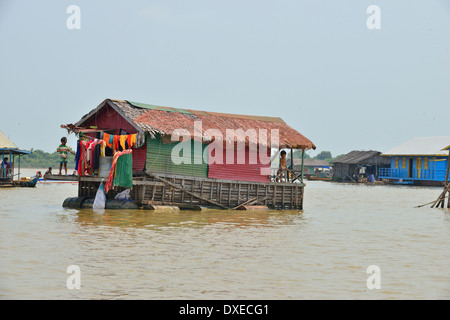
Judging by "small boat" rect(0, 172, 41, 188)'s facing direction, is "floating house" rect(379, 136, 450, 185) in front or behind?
in front

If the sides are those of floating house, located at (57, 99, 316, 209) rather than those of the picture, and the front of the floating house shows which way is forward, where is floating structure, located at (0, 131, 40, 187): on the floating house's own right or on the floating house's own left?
on the floating house's own right

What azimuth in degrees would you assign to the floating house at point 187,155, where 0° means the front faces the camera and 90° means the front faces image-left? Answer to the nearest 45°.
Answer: approximately 45°

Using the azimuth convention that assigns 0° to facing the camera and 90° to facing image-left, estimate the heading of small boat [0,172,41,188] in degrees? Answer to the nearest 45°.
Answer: approximately 270°

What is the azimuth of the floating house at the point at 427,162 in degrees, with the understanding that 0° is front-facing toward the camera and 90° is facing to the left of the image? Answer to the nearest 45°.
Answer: approximately 0°

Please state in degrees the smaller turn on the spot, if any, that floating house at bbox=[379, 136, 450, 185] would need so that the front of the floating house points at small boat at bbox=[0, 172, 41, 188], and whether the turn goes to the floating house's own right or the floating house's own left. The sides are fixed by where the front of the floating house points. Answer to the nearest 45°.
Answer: approximately 45° to the floating house's own right

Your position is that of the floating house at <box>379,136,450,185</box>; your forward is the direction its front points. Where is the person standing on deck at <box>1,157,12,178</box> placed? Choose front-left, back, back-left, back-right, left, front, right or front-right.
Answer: front-right

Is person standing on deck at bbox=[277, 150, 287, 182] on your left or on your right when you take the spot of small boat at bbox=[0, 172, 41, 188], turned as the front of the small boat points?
on your right

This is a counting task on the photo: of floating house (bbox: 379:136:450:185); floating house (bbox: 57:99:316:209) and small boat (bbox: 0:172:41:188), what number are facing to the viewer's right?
1

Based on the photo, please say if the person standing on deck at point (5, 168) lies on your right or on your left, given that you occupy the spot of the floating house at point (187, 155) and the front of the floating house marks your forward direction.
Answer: on your right

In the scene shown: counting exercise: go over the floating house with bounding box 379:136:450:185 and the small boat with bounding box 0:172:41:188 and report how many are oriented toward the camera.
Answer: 1
